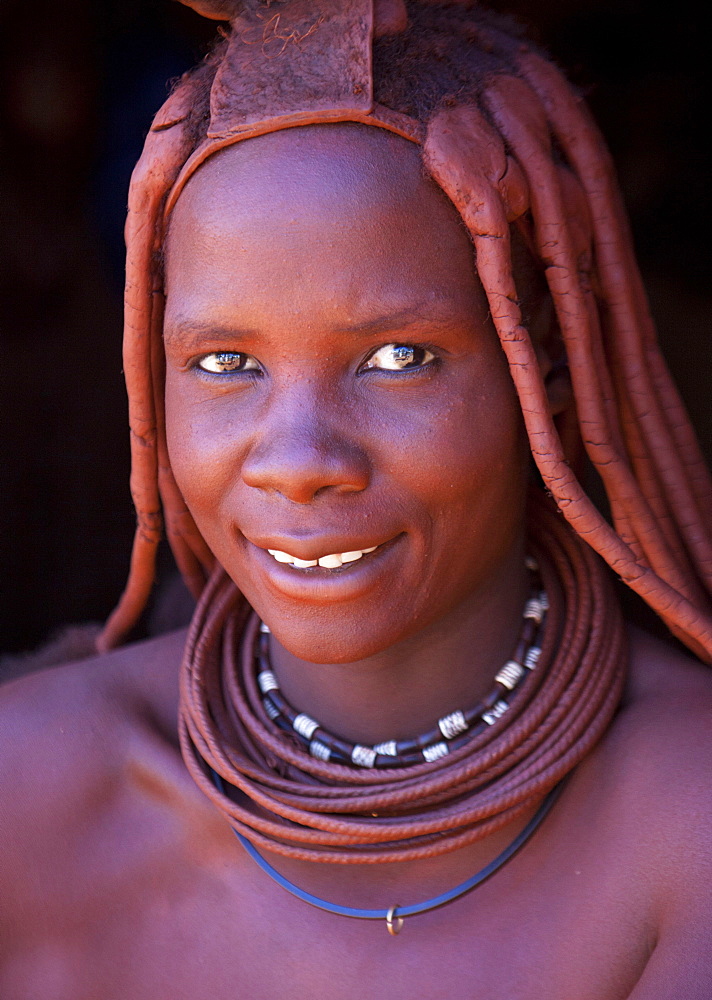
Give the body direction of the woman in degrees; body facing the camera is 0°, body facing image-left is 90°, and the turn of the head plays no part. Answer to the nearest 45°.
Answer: approximately 0°
